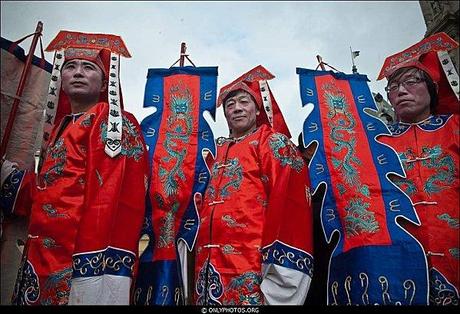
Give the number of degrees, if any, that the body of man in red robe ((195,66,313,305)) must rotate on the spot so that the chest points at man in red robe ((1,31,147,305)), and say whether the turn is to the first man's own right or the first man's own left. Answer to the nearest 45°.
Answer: approximately 45° to the first man's own right

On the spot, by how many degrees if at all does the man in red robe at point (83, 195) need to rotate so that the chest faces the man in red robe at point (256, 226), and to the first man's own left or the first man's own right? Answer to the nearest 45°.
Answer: approximately 135° to the first man's own left

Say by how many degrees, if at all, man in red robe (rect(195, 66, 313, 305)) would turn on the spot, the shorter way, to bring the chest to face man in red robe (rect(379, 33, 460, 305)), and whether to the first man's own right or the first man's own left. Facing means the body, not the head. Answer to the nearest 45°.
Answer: approximately 135° to the first man's own left

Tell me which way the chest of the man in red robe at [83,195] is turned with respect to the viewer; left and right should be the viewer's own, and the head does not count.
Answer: facing the viewer and to the left of the viewer

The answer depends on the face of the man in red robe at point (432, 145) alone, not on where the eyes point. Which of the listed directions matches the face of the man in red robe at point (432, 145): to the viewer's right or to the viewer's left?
to the viewer's left

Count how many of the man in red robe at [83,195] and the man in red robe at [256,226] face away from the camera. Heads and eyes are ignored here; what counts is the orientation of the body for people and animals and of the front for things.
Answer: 0
